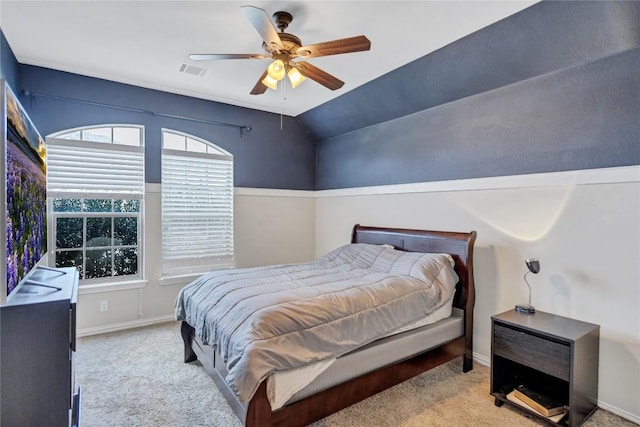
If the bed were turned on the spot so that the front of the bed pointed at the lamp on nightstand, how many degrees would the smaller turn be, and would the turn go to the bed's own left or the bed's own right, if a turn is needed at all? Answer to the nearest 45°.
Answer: approximately 135° to the bed's own left

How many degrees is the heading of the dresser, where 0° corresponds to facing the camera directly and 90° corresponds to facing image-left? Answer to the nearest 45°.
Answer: approximately 270°

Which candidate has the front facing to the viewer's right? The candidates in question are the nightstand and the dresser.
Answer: the dresser

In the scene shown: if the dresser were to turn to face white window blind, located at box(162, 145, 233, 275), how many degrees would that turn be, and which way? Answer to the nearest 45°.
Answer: approximately 45° to its left

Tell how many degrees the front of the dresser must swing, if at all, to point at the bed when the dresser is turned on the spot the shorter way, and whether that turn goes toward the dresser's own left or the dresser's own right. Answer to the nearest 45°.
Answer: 0° — it already faces it

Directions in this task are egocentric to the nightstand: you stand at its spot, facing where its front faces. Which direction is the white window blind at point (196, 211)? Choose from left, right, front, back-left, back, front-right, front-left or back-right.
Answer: front-right

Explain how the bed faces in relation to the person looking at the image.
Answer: facing the viewer and to the left of the viewer

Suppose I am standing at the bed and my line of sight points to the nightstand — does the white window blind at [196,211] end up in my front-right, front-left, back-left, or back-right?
back-left

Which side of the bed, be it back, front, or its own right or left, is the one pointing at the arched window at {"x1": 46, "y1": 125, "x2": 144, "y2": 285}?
right

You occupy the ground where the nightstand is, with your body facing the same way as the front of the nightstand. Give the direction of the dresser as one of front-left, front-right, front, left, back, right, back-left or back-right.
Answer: front

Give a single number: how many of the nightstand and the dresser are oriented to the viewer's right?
1

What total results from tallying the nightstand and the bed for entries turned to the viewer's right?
0

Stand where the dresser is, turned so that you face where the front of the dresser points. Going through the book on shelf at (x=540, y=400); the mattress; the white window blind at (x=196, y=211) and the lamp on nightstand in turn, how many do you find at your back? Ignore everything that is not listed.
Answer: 0

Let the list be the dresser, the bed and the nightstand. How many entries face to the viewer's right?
1

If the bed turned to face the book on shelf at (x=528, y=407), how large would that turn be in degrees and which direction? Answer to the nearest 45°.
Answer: approximately 135° to its left

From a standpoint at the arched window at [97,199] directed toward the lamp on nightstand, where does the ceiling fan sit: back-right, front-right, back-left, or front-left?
front-right
